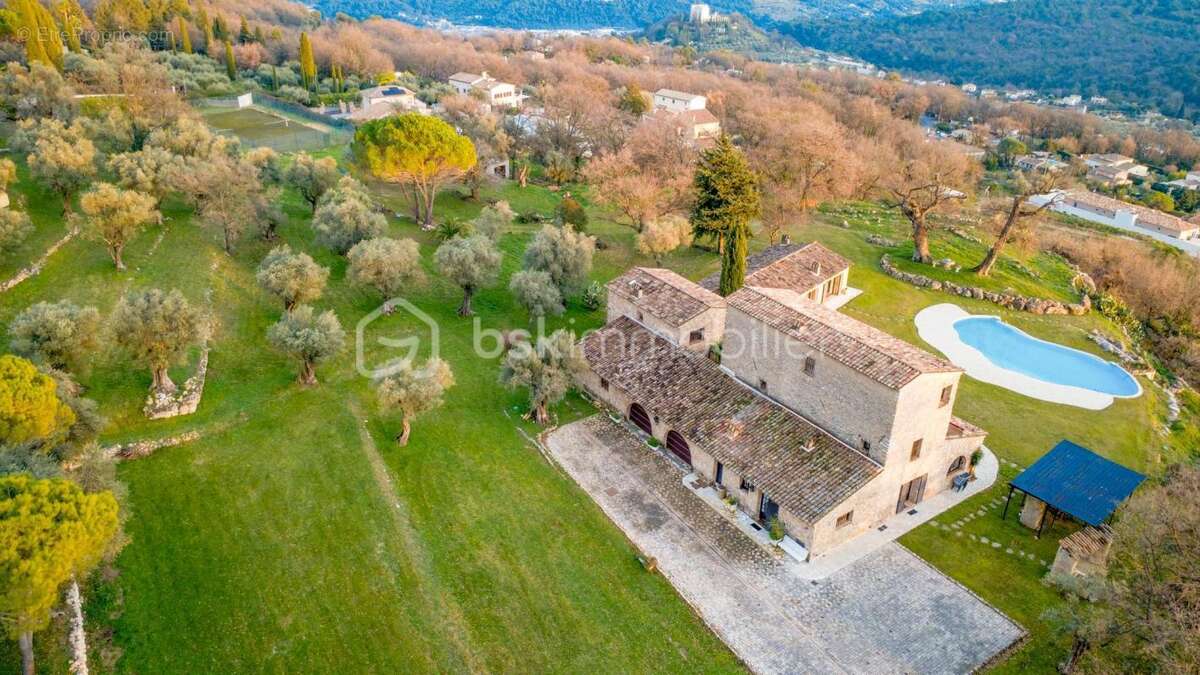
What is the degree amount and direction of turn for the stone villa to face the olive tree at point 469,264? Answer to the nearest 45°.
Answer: approximately 90° to its right

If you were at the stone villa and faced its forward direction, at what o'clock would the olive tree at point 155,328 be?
The olive tree is roughly at 1 o'clock from the stone villa.

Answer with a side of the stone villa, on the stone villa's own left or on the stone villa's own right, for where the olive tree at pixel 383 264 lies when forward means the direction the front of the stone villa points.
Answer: on the stone villa's own right

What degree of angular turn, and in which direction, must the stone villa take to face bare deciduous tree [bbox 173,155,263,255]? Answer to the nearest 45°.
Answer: approximately 45° to its right

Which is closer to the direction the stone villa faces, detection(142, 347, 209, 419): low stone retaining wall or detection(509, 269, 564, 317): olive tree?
the low stone retaining wall

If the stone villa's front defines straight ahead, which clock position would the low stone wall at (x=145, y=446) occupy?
The low stone wall is roughly at 1 o'clock from the stone villa.

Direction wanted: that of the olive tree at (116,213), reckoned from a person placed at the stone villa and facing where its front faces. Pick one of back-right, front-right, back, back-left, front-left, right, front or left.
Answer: front-right

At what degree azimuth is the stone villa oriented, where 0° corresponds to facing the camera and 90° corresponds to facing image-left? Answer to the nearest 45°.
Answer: approximately 45°

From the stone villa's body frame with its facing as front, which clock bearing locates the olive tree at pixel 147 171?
The olive tree is roughly at 2 o'clock from the stone villa.

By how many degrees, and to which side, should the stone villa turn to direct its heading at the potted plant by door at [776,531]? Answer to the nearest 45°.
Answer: approximately 45° to its left

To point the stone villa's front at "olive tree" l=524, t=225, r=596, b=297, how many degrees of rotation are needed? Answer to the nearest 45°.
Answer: approximately 90° to its right
